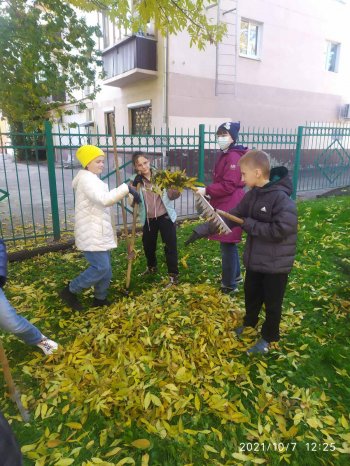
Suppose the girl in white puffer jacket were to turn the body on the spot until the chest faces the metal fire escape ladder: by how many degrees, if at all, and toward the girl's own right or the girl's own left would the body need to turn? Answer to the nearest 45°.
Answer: approximately 45° to the girl's own left

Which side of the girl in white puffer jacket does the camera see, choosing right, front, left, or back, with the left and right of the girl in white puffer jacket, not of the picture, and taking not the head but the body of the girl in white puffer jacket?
right

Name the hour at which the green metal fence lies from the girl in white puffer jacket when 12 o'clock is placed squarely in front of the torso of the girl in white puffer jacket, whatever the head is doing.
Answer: The green metal fence is roughly at 9 o'clock from the girl in white puffer jacket.

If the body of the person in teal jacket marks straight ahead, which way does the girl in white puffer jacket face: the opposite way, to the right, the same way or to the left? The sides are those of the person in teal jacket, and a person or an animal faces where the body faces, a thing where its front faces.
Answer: to the left

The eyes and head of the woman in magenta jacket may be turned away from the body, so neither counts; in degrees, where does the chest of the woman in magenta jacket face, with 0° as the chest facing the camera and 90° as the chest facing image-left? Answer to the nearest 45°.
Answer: approximately 45°

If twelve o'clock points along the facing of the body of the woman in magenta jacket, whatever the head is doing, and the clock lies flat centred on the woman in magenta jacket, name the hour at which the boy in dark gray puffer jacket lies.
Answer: The boy in dark gray puffer jacket is roughly at 10 o'clock from the woman in magenta jacket.

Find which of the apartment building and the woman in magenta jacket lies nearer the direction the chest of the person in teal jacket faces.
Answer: the woman in magenta jacket

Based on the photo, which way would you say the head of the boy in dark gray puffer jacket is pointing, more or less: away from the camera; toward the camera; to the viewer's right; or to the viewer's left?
to the viewer's left

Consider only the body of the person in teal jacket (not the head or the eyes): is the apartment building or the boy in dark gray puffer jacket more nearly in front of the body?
the boy in dark gray puffer jacket

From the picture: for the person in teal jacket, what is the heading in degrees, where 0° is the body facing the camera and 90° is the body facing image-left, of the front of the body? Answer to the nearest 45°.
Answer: approximately 0°

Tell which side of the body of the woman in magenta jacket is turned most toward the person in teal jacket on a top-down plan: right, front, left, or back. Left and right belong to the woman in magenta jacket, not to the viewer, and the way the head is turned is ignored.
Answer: front

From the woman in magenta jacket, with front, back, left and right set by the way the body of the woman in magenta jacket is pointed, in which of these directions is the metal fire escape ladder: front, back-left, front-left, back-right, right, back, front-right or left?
back-right
